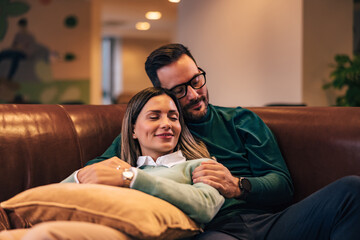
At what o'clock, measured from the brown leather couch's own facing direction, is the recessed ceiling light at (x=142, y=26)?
The recessed ceiling light is roughly at 6 o'clock from the brown leather couch.

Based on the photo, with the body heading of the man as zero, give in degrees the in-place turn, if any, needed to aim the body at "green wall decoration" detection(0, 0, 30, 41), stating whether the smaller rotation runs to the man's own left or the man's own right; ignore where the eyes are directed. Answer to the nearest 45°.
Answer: approximately 135° to the man's own right

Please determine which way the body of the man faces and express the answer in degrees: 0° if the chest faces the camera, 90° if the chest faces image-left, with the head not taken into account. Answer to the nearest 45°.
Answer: approximately 0°

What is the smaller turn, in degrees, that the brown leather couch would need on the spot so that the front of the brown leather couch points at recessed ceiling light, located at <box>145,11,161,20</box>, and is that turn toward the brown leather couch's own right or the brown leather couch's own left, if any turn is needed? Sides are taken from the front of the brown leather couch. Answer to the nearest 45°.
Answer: approximately 180°

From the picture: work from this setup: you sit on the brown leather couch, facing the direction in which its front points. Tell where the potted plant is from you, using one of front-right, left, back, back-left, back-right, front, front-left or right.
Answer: back-left

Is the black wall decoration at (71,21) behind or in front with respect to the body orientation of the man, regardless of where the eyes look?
behind

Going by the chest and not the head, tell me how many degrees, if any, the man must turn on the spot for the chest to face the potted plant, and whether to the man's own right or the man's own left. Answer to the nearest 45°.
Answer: approximately 135° to the man's own left
